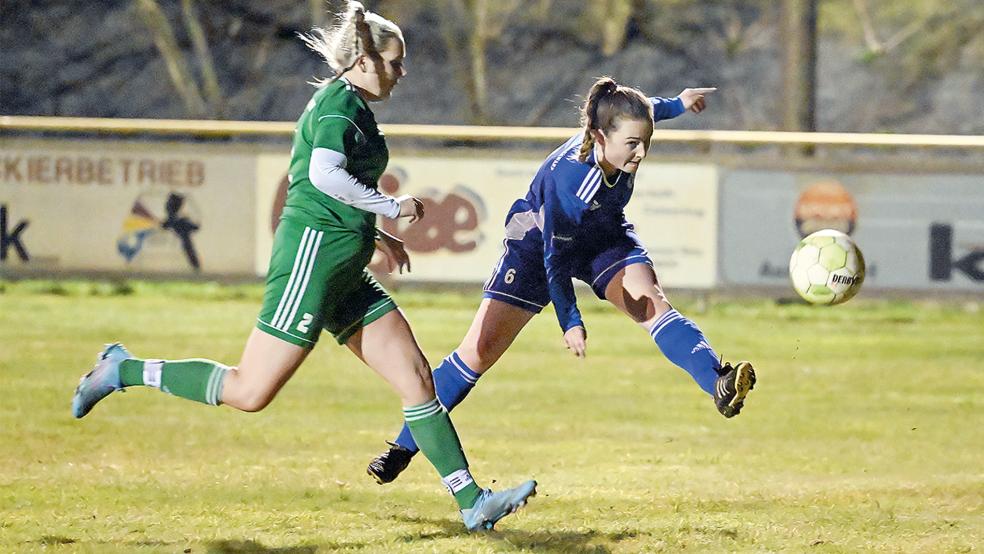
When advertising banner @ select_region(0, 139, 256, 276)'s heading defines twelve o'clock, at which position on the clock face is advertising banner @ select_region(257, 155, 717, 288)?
advertising banner @ select_region(257, 155, 717, 288) is roughly at 10 o'clock from advertising banner @ select_region(0, 139, 256, 276).

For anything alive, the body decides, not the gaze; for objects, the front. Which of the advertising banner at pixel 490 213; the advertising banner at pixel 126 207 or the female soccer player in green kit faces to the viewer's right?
the female soccer player in green kit

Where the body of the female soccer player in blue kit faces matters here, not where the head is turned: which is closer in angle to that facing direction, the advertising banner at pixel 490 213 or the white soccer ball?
the white soccer ball

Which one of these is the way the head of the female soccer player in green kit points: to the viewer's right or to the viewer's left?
to the viewer's right

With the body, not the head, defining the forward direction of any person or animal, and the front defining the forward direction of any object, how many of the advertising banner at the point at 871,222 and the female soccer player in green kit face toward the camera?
1

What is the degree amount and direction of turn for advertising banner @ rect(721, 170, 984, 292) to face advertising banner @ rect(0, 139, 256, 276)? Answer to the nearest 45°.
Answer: approximately 90° to its right

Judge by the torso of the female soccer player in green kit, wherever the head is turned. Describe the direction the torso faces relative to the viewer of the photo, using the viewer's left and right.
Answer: facing to the right of the viewer

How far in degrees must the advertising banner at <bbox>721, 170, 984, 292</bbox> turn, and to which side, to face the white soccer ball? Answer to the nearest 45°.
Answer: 0° — it already faces it

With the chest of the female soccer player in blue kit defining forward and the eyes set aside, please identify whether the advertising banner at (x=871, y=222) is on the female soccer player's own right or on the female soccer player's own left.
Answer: on the female soccer player's own left
